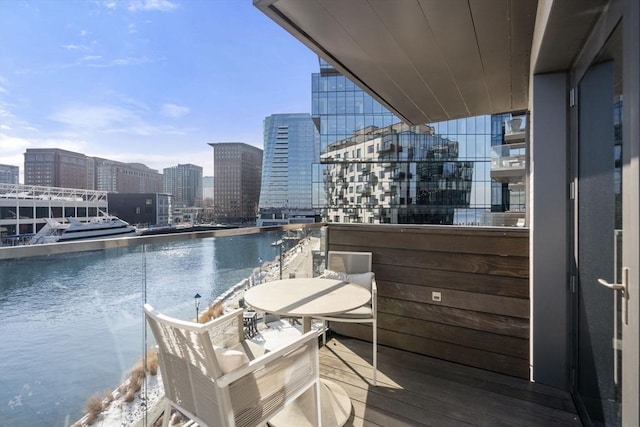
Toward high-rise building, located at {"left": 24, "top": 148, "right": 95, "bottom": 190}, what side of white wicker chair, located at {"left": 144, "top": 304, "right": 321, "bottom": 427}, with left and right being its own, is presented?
left

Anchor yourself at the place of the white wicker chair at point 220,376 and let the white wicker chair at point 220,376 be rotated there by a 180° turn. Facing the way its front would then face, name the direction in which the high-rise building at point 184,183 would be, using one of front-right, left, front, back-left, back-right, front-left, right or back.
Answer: back-right

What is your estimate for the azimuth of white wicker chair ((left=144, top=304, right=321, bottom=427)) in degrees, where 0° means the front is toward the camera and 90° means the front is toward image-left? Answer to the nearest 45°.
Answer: approximately 225°

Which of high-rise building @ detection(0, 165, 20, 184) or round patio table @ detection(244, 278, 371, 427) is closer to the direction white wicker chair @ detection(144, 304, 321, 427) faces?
the round patio table

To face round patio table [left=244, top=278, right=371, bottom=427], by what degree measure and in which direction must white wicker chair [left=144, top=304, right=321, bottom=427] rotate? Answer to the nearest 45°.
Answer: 0° — it already faces it

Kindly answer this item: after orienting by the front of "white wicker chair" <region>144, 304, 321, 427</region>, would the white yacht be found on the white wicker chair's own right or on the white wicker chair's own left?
on the white wicker chair's own left

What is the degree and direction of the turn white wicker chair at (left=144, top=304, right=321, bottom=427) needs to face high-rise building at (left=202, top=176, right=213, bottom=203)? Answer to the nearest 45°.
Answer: approximately 45° to its left

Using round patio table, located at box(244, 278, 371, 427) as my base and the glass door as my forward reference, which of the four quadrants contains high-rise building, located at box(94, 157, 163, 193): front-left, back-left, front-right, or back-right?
back-left

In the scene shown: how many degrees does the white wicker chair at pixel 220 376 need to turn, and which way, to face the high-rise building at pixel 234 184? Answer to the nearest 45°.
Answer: approximately 45° to its left

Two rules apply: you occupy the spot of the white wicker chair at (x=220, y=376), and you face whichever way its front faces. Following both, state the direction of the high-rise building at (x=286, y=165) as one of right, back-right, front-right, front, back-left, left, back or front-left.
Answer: front-left

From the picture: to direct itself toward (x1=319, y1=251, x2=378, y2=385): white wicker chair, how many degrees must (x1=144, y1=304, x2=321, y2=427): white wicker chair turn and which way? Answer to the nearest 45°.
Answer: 0° — it already faces it

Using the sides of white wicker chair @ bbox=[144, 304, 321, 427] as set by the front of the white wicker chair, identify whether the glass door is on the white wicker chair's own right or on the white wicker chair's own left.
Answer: on the white wicker chair's own right
